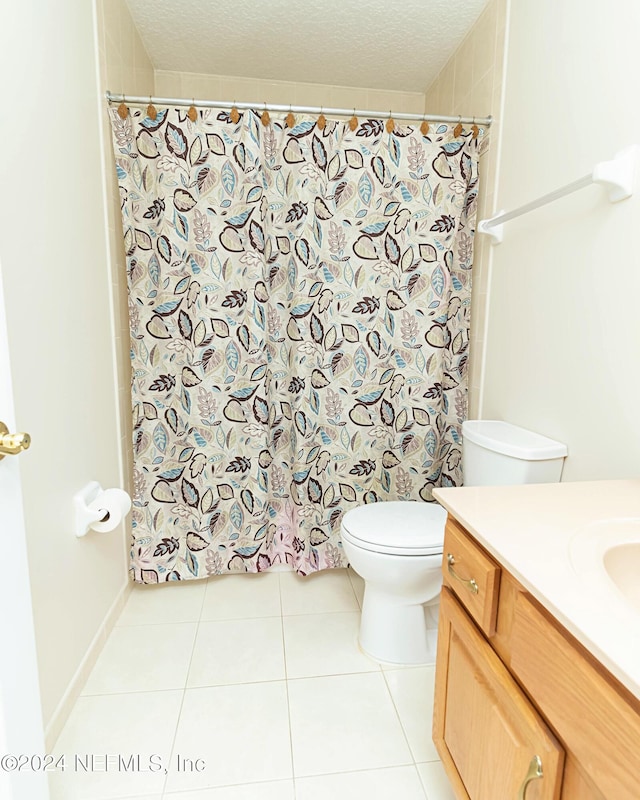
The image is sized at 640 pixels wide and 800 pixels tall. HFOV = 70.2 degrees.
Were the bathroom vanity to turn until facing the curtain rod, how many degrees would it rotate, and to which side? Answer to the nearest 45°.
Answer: approximately 90° to its right

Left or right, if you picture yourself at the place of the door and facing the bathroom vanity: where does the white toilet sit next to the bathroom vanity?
left

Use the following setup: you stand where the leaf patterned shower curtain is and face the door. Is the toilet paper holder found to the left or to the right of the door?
right

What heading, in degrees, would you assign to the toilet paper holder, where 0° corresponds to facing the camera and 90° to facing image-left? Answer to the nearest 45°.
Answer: approximately 315°

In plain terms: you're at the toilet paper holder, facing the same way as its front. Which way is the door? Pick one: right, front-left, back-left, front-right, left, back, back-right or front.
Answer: front-right

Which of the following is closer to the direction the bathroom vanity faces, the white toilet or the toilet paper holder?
the toilet paper holder

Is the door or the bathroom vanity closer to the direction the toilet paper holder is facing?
the bathroom vanity

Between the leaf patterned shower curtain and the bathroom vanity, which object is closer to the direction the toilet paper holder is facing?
the bathroom vanity

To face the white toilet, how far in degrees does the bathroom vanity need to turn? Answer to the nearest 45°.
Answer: approximately 90° to its right

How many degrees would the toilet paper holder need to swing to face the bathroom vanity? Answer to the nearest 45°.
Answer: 0° — it already faces it

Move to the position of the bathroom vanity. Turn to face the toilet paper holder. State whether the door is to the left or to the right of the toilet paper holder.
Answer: left
